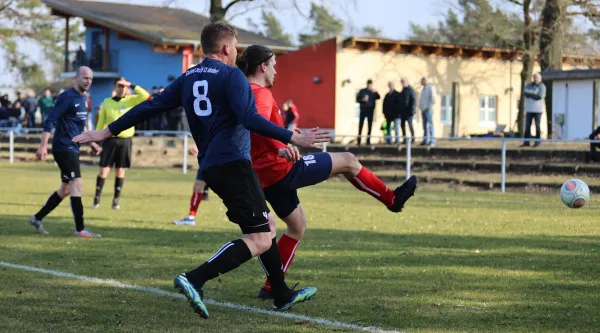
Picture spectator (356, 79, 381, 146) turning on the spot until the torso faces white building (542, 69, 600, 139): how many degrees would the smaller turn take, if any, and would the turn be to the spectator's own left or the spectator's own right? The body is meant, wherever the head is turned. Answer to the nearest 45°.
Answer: approximately 135° to the spectator's own left

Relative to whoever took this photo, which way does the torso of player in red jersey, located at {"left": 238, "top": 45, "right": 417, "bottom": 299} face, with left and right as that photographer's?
facing to the right of the viewer

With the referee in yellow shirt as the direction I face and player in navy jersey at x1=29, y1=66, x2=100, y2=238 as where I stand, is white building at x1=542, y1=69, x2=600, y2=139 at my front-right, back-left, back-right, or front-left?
front-right

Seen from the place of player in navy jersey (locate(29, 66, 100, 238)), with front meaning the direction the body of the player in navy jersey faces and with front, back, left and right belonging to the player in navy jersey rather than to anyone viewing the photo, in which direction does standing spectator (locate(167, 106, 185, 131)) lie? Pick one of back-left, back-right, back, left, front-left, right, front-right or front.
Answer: back-left

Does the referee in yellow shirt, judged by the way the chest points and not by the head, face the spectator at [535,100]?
no

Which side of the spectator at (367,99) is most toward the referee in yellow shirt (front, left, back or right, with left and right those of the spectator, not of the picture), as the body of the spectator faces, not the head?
front

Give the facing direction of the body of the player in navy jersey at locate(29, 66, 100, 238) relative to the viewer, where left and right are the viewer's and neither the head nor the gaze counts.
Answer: facing the viewer and to the right of the viewer

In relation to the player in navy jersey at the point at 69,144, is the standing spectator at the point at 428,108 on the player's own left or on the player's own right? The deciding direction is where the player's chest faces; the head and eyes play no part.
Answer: on the player's own left

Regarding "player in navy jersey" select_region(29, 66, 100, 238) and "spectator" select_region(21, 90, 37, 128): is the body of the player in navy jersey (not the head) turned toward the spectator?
no

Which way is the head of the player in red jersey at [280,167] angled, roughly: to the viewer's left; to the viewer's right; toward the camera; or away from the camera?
to the viewer's right

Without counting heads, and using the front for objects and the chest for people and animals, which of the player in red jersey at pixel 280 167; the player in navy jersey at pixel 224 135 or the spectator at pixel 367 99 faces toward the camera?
the spectator

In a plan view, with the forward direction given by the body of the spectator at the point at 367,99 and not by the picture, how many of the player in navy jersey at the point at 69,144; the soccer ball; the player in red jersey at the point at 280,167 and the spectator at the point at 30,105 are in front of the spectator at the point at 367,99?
3

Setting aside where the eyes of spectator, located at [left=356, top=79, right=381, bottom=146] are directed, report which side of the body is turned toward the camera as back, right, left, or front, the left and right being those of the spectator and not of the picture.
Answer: front

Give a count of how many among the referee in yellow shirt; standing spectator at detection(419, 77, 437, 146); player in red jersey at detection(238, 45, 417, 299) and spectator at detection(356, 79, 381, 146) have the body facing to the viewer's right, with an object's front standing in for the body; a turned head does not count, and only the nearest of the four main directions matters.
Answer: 1

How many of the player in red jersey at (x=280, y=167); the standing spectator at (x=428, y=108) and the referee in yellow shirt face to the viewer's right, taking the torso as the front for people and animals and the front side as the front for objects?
1

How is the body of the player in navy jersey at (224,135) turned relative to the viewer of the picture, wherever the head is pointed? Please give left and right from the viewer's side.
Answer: facing away from the viewer and to the right of the viewer

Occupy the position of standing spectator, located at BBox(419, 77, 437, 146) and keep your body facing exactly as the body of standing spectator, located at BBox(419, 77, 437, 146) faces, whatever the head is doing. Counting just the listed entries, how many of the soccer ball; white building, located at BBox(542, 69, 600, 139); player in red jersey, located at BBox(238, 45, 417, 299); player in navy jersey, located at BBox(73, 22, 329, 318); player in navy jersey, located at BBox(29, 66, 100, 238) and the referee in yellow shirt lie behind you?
1

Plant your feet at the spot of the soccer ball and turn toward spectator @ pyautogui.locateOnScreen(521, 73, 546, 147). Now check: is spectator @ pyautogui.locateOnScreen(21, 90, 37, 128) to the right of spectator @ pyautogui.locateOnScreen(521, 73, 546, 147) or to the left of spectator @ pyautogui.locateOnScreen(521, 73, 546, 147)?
left

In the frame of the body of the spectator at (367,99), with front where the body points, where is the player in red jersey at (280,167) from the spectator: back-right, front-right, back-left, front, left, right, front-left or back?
front

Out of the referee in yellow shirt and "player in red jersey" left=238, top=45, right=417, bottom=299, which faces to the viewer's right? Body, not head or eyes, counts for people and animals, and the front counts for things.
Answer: the player in red jersey
